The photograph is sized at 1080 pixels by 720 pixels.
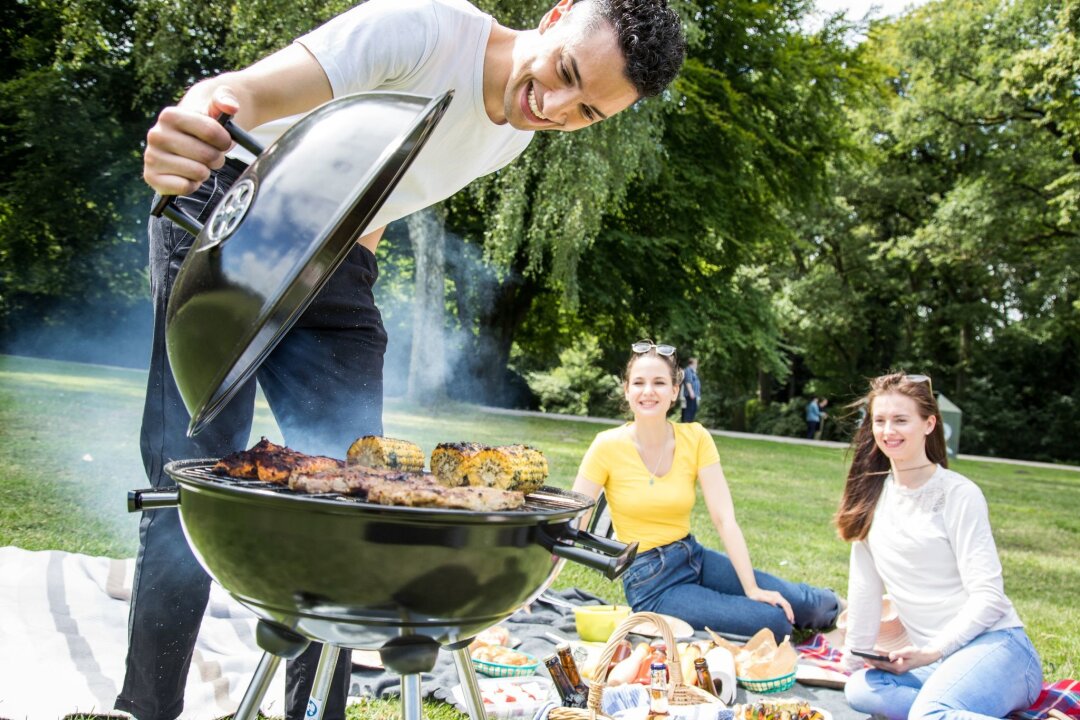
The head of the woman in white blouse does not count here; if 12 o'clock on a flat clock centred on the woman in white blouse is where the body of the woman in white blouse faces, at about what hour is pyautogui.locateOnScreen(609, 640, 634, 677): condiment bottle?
The condiment bottle is roughly at 1 o'clock from the woman in white blouse.

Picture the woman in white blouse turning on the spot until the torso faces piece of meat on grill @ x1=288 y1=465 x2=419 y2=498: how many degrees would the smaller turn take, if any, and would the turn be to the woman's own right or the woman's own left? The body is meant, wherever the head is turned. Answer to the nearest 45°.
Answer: approximately 45° to the woman's own left

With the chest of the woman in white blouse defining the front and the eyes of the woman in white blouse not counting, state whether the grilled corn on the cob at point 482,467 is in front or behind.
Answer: in front

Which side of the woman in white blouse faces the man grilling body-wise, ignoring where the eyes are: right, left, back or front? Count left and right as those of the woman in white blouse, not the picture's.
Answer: front

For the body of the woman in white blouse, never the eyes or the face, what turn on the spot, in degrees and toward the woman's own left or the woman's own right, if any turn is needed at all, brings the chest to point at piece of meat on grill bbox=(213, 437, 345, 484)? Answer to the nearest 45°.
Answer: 0° — they already face it

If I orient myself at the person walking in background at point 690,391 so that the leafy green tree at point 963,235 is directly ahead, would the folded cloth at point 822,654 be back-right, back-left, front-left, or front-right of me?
back-right

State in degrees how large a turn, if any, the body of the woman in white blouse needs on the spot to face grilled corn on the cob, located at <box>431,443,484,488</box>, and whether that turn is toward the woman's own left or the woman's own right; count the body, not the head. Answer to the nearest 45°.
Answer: approximately 45° to the woman's own left

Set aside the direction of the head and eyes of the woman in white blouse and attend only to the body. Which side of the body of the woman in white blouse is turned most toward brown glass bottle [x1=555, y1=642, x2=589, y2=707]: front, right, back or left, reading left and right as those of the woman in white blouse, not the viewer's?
front

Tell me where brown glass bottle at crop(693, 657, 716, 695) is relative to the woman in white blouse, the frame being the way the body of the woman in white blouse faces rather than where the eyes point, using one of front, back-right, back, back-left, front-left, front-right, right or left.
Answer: front

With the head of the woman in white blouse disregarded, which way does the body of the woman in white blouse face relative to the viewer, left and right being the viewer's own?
facing the viewer and to the left of the viewer

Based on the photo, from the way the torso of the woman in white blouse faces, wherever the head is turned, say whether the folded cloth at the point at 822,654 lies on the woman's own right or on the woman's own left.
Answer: on the woman's own right

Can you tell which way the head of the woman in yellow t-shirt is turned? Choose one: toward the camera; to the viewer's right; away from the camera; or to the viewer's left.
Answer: toward the camera

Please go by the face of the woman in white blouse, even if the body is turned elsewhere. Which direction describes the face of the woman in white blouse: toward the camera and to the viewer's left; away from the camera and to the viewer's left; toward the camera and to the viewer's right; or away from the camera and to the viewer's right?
toward the camera and to the viewer's left

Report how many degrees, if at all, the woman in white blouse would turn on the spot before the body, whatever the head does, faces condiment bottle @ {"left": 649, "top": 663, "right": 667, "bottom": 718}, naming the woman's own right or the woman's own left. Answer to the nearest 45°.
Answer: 0° — they already face it

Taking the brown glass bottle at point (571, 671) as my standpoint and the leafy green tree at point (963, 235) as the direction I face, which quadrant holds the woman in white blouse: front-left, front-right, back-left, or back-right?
front-right
